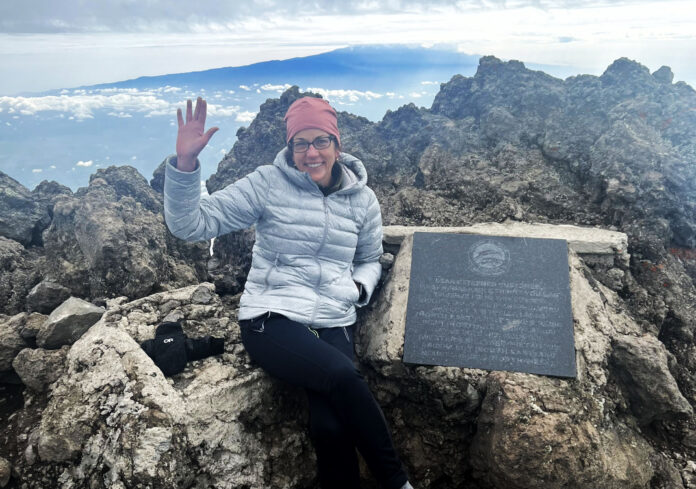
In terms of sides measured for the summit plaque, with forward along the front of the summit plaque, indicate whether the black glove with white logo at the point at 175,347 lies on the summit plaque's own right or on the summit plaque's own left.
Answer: on the summit plaque's own right

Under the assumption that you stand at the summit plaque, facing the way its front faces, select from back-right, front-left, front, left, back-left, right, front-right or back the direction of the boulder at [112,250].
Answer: right

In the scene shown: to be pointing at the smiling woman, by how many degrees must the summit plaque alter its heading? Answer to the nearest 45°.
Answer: approximately 90° to its right

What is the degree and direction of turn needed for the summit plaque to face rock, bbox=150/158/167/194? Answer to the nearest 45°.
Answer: approximately 90° to its right

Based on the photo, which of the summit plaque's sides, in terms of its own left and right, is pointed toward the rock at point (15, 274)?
right

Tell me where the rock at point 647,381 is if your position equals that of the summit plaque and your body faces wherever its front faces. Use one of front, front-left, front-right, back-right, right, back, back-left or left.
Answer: left

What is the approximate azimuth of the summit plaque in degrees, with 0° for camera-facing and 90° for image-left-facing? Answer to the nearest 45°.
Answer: approximately 0°

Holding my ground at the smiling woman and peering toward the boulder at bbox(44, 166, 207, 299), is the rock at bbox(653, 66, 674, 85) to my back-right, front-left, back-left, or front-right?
front-right

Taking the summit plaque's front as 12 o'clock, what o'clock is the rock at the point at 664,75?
The rock is roughly at 7 o'clock from the summit plaque.

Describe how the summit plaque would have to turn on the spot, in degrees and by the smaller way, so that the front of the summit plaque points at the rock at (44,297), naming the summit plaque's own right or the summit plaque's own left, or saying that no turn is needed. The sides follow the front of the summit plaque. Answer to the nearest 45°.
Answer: approximately 90° to the summit plaque's own right

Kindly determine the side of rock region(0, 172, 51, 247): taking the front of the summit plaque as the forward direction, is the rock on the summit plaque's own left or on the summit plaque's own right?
on the summit plaque's own right

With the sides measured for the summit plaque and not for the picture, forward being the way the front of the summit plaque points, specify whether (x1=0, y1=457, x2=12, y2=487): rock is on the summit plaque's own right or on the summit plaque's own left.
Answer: on the summit plaque's own right
